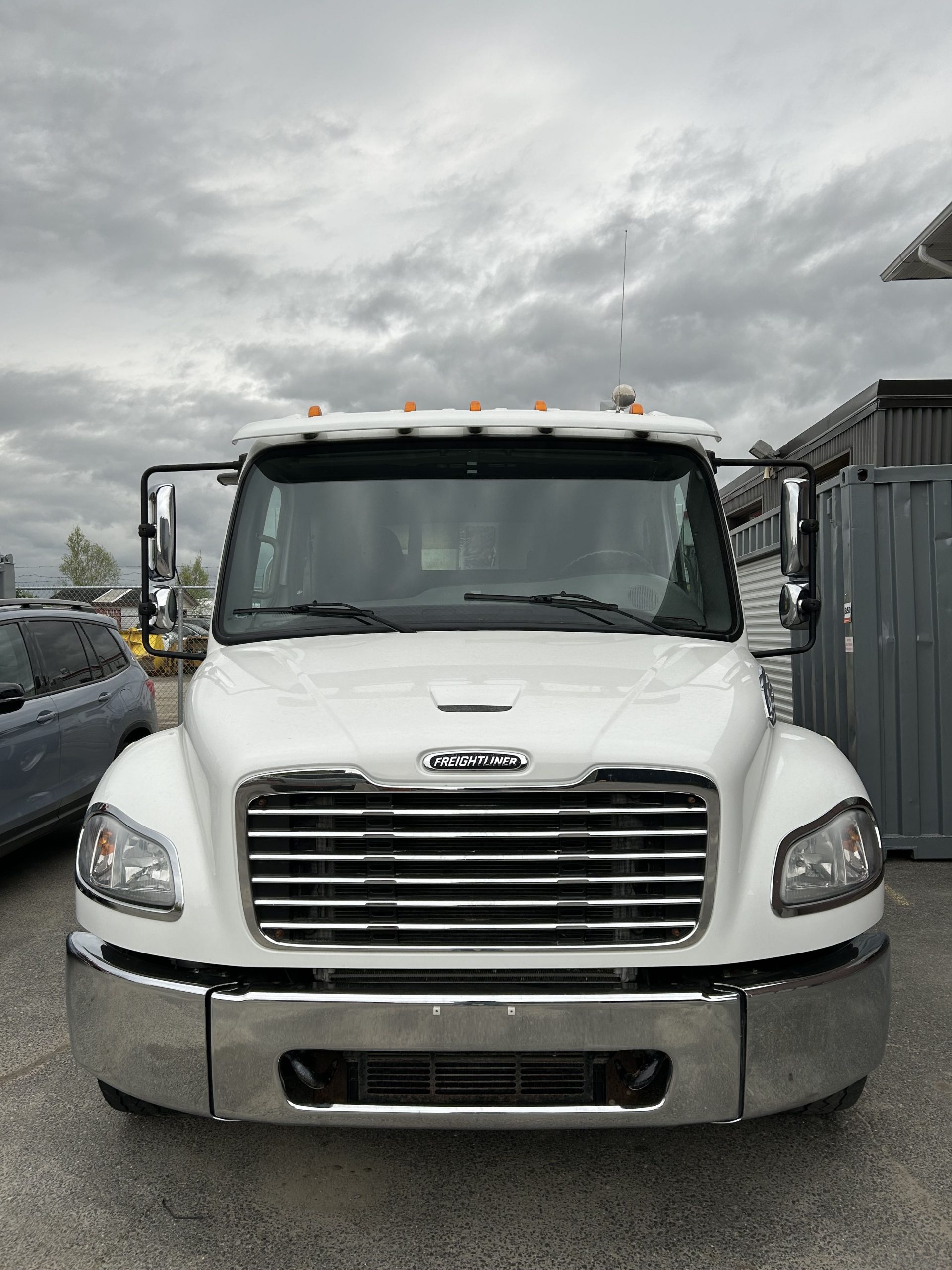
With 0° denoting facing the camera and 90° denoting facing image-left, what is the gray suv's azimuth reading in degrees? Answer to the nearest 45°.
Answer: approximately 45°

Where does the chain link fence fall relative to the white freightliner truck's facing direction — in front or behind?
behind

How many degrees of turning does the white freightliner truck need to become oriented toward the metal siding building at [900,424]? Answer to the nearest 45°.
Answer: approximately 135° to its left

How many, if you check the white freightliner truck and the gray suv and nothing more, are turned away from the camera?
0

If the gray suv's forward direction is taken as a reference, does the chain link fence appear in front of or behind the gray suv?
behind

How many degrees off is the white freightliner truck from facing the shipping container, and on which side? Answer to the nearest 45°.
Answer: approximately 135° to its left

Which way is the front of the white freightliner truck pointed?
toward the camera
